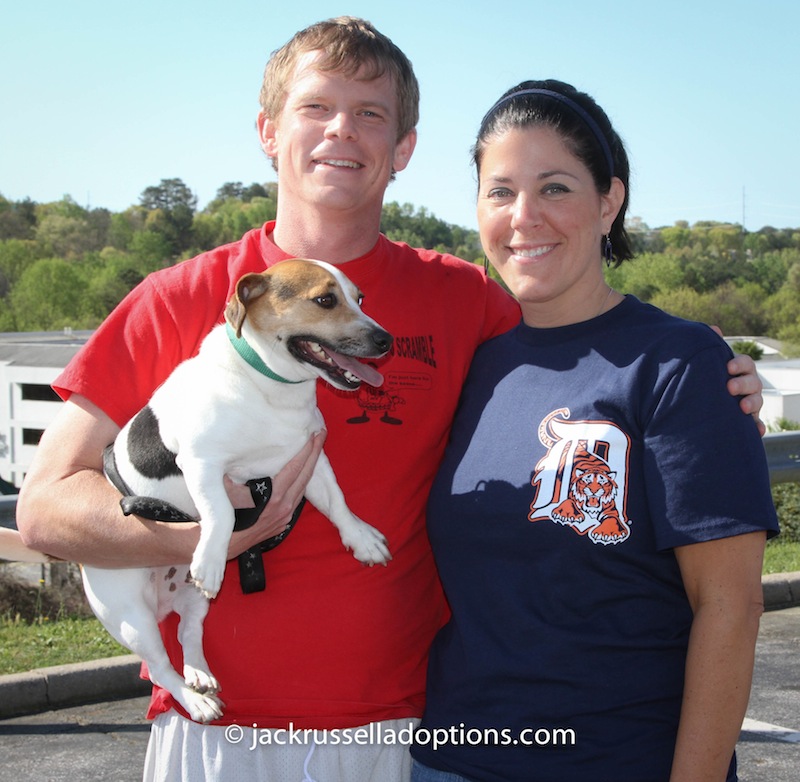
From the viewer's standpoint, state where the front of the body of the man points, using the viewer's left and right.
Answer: facing the viewer

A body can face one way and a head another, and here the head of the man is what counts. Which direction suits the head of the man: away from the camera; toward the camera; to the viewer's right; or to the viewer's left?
toward the camera

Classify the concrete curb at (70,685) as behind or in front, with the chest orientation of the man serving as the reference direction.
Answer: behind

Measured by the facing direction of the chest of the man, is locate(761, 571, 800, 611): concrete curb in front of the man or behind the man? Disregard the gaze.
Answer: behind

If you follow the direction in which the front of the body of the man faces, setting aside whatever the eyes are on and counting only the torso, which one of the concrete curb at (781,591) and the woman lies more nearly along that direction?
the woman
